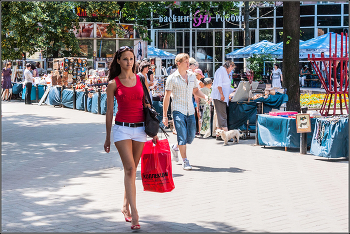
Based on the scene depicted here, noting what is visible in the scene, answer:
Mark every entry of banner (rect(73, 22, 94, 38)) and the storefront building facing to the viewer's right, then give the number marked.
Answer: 0

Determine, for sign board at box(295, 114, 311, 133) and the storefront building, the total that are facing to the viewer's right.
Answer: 0

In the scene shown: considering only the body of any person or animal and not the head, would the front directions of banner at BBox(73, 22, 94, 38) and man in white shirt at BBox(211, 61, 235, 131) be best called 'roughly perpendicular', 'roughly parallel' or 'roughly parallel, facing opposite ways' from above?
roughly perpendicular

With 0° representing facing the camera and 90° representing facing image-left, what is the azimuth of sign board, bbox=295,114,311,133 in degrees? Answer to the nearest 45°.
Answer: approximately 0°

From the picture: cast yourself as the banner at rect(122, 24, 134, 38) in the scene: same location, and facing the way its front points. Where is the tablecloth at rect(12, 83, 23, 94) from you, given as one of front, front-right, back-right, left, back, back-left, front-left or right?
front-right

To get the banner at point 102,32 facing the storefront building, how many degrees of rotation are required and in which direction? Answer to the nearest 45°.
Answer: approximately 135° to its left

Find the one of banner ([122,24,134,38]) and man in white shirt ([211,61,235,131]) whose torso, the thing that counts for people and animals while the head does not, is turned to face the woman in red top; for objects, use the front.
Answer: the banner

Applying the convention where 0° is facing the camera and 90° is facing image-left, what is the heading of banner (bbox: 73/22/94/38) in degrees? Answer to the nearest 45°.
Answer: approximately 0°
